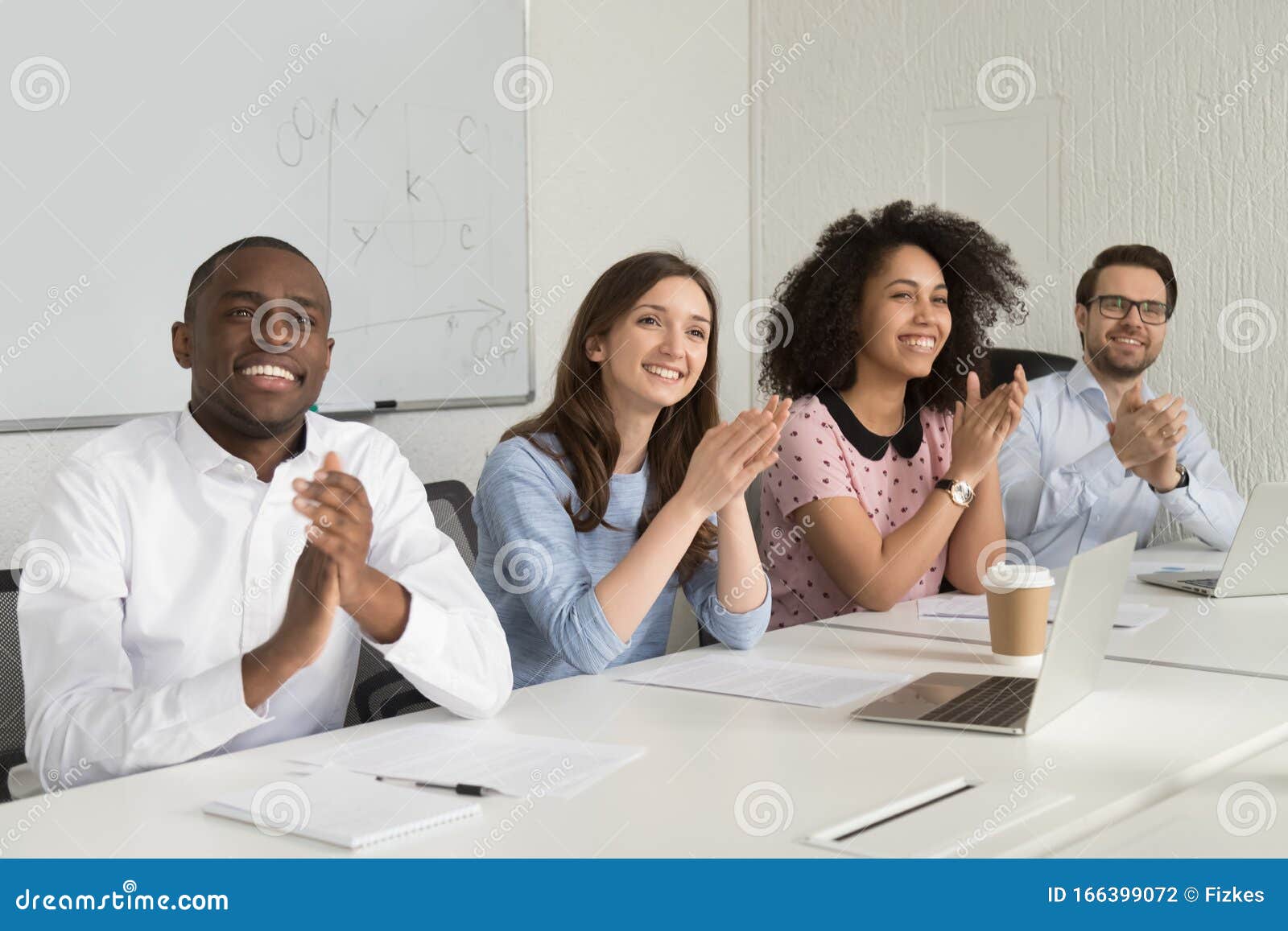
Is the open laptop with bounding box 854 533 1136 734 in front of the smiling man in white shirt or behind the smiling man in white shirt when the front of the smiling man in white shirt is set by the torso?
in front

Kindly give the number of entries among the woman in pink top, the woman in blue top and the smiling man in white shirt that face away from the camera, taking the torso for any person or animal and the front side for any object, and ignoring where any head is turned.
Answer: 0

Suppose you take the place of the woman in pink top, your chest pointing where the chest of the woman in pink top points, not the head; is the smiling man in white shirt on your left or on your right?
on your right

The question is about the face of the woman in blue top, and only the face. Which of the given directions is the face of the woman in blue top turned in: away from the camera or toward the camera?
toward the camera

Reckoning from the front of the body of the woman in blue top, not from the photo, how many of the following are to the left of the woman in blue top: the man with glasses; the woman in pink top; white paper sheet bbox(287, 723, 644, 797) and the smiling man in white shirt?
2

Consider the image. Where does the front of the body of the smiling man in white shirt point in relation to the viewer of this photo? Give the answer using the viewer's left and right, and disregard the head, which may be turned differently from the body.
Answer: facing the viewer and to the right of the viewer

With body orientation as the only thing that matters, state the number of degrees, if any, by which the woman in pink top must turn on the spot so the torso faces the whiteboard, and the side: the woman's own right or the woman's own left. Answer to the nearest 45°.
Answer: approximately 135° to the woman's own right

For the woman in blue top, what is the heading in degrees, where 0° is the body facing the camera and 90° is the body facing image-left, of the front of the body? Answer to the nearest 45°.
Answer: approximately 315°

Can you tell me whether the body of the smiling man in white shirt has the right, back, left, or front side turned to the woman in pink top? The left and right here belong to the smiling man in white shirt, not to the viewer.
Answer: left
